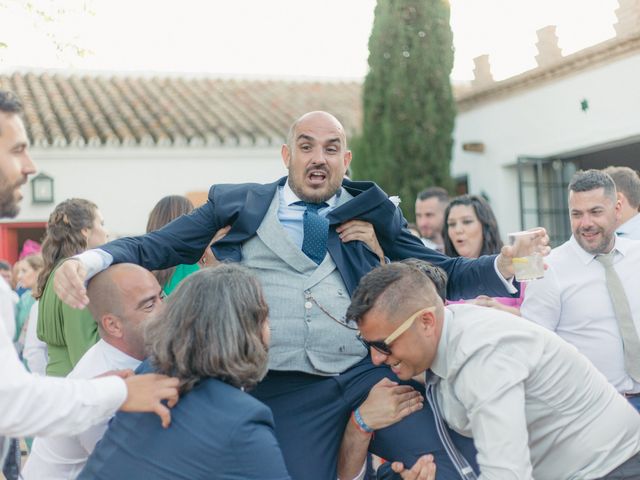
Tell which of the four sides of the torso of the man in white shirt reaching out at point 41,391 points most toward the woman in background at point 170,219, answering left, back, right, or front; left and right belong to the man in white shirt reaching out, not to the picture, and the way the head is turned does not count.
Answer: left

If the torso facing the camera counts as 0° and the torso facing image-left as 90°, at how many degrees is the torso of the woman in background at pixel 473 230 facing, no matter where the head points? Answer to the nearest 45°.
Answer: approximately 45°

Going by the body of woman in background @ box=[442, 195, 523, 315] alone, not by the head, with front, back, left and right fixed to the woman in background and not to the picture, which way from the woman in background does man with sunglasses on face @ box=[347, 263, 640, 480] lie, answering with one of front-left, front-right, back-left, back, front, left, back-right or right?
front-left

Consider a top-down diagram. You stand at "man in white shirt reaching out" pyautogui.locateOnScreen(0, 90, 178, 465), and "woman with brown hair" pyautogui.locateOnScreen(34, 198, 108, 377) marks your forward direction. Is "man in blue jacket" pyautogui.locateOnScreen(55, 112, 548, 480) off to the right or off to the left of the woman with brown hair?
right

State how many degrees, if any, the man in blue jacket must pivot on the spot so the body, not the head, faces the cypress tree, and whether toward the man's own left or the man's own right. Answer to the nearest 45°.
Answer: approximately 180°

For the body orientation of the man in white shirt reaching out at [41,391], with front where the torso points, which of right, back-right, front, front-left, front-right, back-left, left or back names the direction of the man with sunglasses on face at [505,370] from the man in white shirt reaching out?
front

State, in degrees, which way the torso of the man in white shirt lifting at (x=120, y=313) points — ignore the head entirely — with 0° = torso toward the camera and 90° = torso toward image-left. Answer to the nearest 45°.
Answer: approximately 270°

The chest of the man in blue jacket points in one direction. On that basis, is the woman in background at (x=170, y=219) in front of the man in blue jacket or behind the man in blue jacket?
behind

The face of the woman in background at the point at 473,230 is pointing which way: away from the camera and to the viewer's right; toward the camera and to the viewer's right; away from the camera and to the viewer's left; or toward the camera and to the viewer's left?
toward the camera and to the viewer's left
